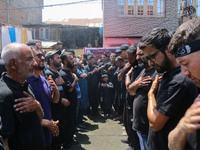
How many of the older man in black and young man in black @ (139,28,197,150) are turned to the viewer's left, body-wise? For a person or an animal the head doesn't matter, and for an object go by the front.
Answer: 1

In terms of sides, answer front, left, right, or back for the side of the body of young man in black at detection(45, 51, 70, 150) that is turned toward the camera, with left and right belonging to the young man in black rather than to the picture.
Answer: right

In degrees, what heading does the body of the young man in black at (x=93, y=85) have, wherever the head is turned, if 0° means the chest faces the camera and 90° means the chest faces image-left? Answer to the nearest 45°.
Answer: approximately 315°

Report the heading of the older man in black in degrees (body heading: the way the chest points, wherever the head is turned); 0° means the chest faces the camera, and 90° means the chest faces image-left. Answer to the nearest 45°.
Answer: approximately 315°

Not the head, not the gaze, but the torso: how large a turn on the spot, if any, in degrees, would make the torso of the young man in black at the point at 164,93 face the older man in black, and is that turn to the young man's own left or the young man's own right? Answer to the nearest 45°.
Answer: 0° — they already face them

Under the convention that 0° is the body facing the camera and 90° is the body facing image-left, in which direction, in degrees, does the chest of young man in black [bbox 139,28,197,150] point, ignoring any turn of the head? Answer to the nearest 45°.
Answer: approximately 90°

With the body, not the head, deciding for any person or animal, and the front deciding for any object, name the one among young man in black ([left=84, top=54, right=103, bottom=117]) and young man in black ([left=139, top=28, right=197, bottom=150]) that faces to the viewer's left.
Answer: young man in black ([left=139, top=28, right=197, bottom=150])

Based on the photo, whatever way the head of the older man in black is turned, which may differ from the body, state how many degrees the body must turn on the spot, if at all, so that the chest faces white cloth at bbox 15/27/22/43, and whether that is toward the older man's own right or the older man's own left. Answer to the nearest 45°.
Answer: approximately 135° to the older man's own left

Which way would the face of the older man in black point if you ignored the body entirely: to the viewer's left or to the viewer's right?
to the viewer's right

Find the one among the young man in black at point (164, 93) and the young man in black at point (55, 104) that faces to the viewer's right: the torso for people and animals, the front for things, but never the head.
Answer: the young man in black at point (55, 104)
